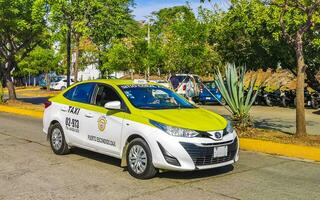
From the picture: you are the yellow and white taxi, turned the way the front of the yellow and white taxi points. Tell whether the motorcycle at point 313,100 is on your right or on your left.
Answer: on your left

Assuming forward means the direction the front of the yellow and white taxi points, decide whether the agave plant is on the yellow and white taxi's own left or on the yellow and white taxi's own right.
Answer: on the yellow and white taxi's own left

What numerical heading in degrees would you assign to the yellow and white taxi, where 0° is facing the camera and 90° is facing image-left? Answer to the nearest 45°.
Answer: approximately 315°

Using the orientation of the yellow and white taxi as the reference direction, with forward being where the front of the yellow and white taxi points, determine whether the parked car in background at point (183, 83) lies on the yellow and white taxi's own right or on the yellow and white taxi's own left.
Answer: on the yellow and white taxi's own left
